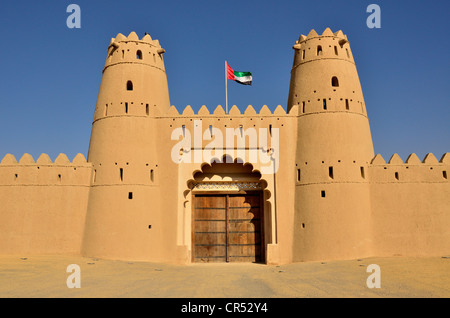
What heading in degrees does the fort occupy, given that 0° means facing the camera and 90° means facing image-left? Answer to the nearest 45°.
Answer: approximately 0°
